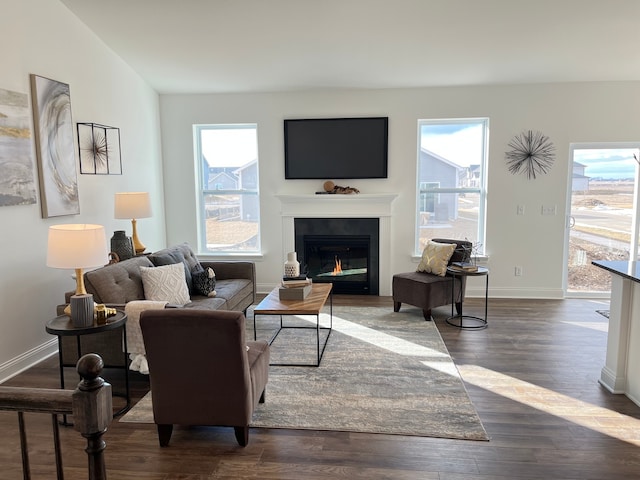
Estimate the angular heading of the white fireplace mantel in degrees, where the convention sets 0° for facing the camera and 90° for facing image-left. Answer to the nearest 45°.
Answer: approximately 0°

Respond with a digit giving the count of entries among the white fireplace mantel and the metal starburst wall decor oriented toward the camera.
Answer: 2

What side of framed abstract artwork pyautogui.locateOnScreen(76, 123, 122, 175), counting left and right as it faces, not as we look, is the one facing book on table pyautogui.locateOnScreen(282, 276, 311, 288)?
front

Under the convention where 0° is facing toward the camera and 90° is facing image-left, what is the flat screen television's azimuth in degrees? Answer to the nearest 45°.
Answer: approximately 0°

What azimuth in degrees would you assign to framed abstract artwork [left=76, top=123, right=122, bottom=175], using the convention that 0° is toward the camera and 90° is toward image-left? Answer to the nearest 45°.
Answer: approximately 315°

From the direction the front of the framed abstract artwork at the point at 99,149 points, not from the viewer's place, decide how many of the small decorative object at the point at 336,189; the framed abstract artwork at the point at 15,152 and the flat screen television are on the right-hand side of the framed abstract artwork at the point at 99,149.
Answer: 1

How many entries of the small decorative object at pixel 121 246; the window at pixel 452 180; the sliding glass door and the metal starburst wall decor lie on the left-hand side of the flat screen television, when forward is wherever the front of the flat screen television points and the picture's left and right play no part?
3

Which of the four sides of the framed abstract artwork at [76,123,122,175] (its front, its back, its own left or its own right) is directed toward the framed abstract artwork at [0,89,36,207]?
right

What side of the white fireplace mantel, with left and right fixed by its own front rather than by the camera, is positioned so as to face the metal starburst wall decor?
left

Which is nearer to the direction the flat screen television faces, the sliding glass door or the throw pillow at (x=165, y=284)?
the throw pillow
